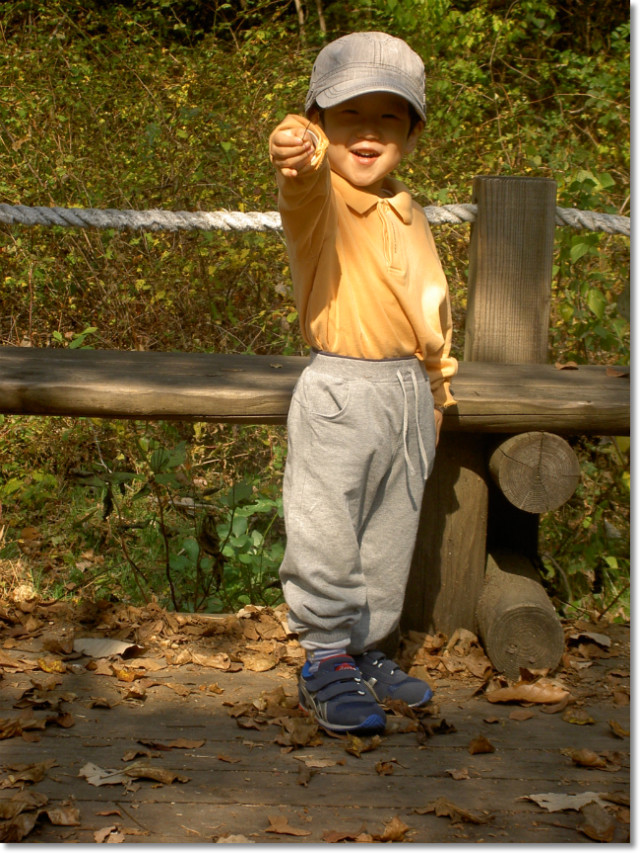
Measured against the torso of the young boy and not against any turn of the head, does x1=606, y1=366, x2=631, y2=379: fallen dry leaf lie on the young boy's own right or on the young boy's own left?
on the young boy's own left

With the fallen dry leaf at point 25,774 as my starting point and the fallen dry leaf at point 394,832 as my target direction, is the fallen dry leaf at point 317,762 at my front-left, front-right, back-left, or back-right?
front-left

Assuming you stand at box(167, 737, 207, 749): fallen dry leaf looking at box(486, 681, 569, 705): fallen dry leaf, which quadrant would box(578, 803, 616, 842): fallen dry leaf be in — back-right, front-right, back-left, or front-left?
front-right

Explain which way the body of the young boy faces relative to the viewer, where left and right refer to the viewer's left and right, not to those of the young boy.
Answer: facing the viewer and to the right of the viewer

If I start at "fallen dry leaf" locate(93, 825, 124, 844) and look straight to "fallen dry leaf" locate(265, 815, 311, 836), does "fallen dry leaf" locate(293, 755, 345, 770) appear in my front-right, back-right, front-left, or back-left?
front-left

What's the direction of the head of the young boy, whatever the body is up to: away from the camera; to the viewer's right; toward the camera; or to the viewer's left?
toward the camera
